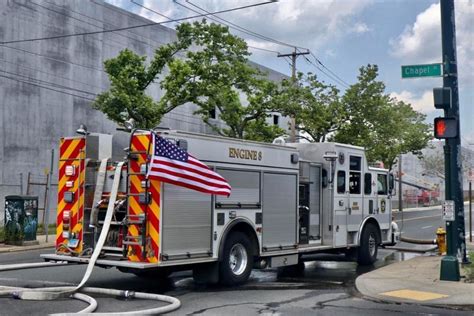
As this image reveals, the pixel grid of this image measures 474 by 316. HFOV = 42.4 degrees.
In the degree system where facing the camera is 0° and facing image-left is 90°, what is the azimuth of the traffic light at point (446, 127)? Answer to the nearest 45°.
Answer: approximately 0°

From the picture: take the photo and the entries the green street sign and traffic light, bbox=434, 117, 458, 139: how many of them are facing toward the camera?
2

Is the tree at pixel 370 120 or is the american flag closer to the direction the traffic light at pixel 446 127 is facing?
the american flag

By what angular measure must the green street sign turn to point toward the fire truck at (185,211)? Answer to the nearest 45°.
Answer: approximately 45° to its right

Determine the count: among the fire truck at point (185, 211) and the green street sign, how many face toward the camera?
1

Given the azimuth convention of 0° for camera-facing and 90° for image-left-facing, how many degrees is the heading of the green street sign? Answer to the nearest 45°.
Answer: approximately 0°

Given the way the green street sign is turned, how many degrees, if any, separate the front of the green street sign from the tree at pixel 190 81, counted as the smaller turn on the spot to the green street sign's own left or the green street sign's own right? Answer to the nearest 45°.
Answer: approximately 135° to the green street sign's own right

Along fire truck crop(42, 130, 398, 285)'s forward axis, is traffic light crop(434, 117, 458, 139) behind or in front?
in front

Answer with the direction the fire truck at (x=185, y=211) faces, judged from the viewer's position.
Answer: facing away from the viewer and to the right of the viewer

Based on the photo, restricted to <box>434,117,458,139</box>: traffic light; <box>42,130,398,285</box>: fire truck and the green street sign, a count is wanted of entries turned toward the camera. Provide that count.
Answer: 2
